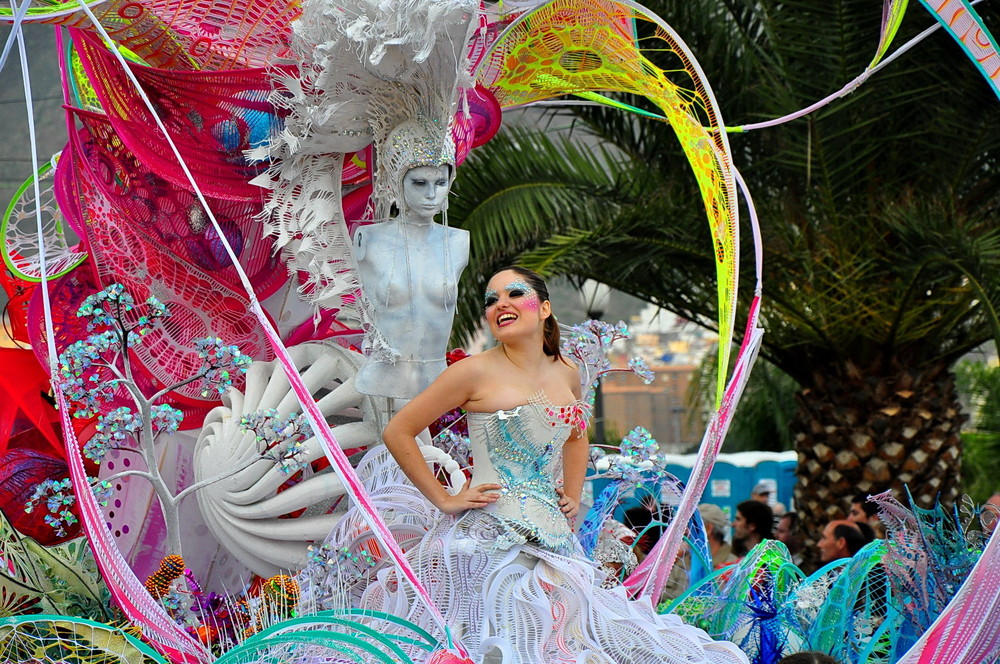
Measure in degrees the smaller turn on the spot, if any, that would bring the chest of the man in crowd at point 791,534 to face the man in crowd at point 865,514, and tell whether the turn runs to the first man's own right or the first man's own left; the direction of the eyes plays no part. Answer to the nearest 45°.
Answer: approximately 135° to the first man's own left

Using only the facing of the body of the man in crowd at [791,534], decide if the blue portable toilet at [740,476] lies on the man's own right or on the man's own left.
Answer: on the man's own right

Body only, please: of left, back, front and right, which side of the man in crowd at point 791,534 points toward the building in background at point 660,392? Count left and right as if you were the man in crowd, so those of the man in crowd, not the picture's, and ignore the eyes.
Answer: right

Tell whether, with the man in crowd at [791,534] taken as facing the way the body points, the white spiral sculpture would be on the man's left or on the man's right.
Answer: on the man's left

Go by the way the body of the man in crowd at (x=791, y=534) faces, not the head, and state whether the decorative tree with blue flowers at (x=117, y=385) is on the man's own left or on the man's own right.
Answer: on the man's own left

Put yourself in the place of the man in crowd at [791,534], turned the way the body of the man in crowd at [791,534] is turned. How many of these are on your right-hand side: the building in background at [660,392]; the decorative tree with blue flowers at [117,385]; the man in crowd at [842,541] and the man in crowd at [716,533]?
1

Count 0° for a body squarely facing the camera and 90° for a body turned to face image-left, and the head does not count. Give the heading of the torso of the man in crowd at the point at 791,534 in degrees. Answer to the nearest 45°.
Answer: approximately 90°
